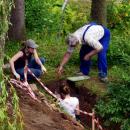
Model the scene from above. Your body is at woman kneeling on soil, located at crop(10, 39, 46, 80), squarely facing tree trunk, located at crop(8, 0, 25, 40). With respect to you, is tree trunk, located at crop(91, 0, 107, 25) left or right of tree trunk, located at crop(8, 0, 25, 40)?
right

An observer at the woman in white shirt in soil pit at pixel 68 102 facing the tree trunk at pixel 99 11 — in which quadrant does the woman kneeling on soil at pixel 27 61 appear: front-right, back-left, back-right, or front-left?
front-left

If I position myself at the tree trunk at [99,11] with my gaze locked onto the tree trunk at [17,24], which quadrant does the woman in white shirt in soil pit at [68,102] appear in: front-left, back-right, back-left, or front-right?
front-left

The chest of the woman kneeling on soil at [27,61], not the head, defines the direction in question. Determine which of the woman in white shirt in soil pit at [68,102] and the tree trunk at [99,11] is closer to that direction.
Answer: the woman in white shirt in soil pit

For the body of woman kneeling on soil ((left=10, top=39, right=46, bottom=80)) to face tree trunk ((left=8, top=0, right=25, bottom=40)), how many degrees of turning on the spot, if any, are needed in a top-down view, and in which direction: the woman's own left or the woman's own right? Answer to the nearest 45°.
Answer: approximately 135° to the woman's own left

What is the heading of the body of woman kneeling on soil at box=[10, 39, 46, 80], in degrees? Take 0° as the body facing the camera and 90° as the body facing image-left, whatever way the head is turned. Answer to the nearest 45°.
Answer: approximately 315°

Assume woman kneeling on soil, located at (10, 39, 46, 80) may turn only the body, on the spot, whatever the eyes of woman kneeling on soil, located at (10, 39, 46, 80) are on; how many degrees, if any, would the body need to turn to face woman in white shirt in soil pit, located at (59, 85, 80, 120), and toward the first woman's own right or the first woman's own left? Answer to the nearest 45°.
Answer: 0° — they already face them

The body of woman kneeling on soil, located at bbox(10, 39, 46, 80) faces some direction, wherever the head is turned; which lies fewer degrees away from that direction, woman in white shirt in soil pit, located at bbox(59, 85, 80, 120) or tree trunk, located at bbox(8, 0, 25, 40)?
the woman in white shirt in soil pit

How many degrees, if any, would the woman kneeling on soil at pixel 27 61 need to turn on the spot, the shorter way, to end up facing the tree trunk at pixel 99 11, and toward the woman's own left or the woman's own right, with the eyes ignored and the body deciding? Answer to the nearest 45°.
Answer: approximately 90° to the woman's own left
